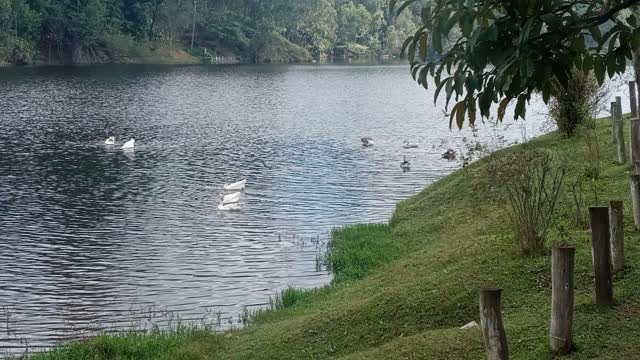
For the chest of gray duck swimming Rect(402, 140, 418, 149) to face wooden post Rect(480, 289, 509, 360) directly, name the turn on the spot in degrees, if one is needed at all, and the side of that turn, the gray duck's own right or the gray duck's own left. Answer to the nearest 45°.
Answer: approximately 90° to the gray duck's own left

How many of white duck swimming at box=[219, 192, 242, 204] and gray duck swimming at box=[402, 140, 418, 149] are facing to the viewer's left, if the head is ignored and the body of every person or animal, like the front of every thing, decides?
2

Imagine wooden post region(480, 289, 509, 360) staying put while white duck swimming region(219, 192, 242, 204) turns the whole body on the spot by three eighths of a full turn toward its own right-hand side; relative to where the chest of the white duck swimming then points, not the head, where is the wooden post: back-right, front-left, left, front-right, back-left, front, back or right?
back-right

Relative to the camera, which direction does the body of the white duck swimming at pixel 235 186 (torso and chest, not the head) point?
to the viewer's right

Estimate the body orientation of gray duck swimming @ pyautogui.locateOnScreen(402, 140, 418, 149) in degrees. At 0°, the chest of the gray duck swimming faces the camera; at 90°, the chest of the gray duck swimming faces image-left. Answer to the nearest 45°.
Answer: approximately 90°
